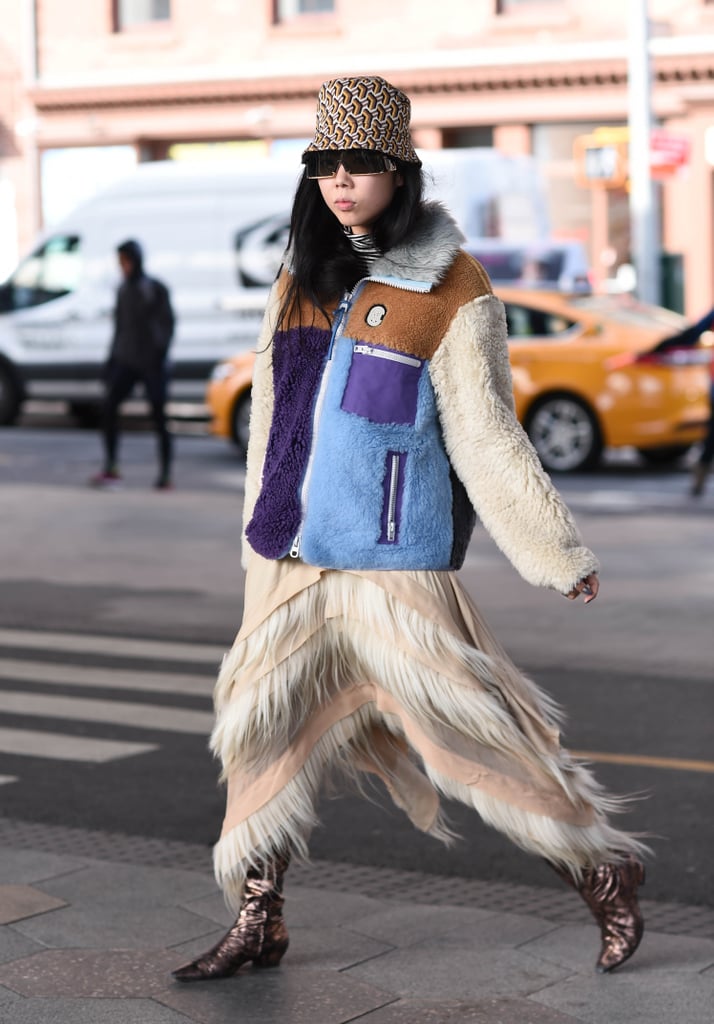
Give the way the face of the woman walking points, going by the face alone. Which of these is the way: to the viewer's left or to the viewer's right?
to the viewer's left

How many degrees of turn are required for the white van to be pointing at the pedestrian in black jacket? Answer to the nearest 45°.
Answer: approximately 90° to its left

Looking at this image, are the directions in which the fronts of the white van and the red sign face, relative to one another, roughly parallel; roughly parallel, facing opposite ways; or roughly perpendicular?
roughly perpendicular

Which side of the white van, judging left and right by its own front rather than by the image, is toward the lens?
left

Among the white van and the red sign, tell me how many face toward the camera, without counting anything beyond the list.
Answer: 1

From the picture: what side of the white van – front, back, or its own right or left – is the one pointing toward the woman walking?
left

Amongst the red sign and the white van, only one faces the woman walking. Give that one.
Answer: the red sign

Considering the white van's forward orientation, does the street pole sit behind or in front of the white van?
behind
